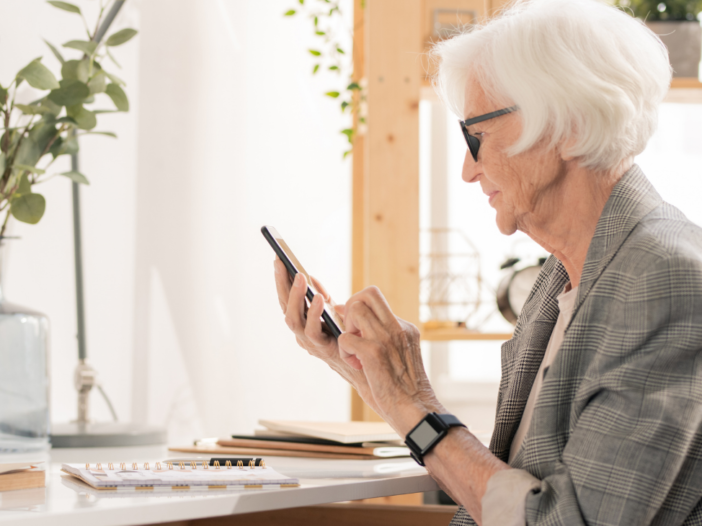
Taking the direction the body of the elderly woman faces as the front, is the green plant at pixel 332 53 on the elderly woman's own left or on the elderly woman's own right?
on the elderly woman's own right

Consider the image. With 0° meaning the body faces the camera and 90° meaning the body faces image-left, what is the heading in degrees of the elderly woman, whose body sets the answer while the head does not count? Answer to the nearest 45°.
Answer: approximately 90°

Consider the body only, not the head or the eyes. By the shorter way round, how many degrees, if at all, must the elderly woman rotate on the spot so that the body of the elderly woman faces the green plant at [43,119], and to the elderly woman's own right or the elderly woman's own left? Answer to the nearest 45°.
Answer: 0° — they already face it

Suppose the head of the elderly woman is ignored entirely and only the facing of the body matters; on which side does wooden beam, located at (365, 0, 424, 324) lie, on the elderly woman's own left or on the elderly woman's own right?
on the elderly woman's own right

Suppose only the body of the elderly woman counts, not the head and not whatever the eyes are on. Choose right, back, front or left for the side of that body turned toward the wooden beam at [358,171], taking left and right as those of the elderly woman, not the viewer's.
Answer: right
